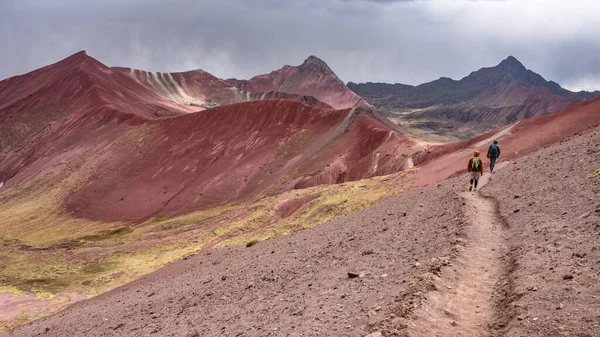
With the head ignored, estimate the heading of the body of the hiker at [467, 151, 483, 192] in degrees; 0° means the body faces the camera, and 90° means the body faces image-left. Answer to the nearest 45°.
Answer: approximately 180°
